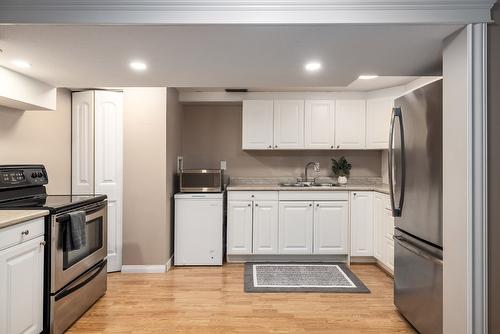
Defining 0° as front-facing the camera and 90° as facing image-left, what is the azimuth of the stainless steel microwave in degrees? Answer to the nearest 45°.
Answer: approximately 0°

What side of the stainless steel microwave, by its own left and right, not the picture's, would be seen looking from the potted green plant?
left

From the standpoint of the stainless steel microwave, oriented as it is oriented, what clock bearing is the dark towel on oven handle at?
The dark towel on oven handle is roughly at 1 o'clock from the stainless steel microwave.

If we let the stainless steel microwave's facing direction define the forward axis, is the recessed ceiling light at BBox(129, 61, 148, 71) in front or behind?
in front

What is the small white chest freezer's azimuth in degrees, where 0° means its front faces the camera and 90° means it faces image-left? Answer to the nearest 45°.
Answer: approximately 0°

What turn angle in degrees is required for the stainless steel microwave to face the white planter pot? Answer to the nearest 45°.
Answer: approximately 90° to its left

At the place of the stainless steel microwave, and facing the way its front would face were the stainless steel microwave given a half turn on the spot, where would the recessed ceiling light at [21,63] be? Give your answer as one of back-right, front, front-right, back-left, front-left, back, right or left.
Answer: back-left

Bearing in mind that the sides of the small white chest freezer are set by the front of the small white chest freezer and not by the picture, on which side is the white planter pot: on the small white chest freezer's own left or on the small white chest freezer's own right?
on the small white chest freezer's own left

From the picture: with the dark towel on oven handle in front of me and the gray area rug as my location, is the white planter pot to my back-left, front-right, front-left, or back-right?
back-right

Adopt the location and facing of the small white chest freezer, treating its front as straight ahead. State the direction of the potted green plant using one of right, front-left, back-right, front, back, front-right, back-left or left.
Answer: left

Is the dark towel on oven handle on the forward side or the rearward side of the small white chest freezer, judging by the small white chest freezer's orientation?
on the forward side

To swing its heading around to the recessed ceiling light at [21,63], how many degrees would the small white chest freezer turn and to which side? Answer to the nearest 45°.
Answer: approximately 45° to its right
